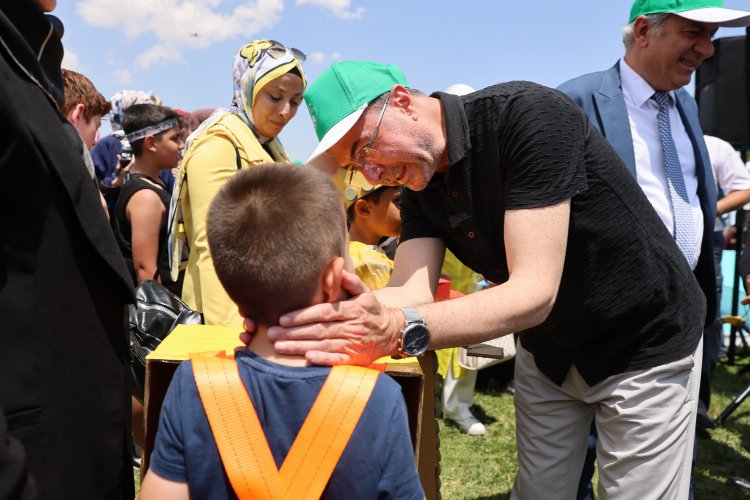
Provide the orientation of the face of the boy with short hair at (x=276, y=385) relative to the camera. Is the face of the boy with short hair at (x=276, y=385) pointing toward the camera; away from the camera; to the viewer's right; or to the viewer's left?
away from the camera

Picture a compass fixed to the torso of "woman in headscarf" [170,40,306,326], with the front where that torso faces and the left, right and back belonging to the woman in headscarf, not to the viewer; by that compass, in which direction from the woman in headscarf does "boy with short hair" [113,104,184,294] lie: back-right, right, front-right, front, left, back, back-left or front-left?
back

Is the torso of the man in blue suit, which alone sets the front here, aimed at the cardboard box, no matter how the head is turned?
no

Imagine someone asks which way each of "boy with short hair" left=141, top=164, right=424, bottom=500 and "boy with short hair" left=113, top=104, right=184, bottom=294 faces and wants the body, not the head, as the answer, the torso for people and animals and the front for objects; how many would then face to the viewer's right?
1

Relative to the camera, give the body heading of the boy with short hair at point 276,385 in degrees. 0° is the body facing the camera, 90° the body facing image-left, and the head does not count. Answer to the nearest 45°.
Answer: approximately 180°

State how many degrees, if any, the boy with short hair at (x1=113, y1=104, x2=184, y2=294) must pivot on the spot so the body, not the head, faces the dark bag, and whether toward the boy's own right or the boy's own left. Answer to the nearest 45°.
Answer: approximately 90° to the boy's own right

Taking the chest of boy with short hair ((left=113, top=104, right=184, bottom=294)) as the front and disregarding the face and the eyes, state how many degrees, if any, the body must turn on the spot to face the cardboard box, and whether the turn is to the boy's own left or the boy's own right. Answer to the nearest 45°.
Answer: approximately 90° to the boy's own right

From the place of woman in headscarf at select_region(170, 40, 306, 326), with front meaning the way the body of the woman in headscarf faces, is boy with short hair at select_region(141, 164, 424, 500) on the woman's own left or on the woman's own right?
on the woman's own right

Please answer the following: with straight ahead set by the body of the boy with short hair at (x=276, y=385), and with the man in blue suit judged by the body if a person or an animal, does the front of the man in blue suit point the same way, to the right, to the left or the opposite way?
the opposite way

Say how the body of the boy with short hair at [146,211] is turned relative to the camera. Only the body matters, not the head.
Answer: to the viewer's right

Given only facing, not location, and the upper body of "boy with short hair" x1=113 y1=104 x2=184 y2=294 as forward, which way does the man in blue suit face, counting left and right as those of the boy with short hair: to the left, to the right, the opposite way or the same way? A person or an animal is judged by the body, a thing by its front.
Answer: to the right

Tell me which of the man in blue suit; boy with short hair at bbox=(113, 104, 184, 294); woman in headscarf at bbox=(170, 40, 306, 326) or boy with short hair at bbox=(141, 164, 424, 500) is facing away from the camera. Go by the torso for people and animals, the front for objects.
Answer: boy with short hair at bbox=(141, 164, 424, 500)

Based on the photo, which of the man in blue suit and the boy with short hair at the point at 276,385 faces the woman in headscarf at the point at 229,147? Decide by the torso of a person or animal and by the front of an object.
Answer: the boy with short hair

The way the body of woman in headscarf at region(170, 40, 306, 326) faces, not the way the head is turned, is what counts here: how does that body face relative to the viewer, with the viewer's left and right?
facing the viewer and to the right of the viewer

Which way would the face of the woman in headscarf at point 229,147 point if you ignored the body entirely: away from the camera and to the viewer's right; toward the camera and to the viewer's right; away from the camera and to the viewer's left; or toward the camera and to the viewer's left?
toward the camera and to the viewer's right

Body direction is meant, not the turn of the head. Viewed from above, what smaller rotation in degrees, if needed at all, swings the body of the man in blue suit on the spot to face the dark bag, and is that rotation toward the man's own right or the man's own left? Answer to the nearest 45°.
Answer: approximately 90° to the man's own right

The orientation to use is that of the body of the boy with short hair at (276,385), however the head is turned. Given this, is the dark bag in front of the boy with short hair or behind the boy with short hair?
in front
